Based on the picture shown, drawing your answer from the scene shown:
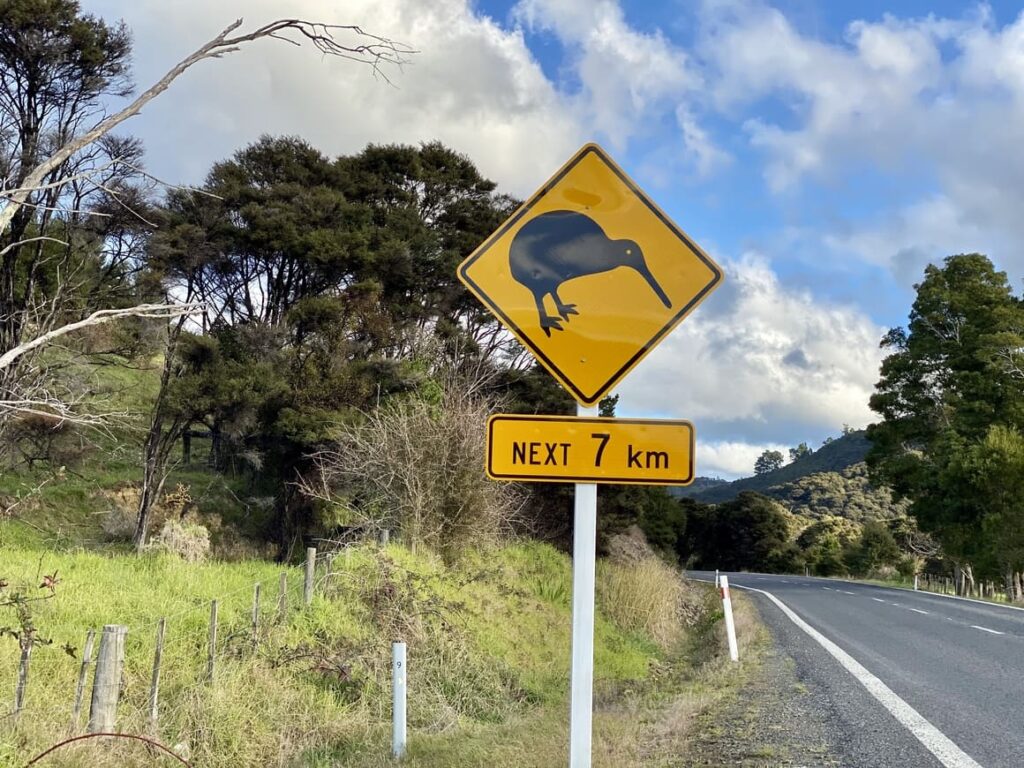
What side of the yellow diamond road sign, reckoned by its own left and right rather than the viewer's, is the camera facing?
front

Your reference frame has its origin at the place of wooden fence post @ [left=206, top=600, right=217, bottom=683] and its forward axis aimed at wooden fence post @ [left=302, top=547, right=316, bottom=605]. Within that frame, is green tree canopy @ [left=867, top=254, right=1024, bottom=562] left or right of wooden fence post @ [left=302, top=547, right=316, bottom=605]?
right

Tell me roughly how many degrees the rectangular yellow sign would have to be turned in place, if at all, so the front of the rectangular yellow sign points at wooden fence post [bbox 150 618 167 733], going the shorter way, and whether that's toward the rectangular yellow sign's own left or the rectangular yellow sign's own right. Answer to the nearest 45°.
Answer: approximately 135° to the rectangular yellow sign's own right

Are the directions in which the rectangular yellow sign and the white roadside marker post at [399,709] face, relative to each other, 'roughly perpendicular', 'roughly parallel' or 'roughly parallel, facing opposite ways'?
roughly parallel

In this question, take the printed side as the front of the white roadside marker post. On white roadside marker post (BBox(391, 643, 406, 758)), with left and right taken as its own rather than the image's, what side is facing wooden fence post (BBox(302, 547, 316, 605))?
back

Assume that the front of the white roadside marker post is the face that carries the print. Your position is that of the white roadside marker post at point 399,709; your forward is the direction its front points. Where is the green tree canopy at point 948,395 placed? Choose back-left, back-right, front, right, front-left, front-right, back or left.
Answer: back-left

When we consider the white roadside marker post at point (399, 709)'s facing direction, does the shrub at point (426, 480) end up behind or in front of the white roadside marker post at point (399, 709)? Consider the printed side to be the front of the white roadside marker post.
behind

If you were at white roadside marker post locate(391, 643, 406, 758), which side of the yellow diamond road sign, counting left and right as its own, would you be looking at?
back

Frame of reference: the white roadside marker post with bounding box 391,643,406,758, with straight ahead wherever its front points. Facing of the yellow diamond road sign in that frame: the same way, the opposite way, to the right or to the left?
the same way

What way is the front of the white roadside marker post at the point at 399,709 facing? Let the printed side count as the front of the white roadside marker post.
toward the camera
